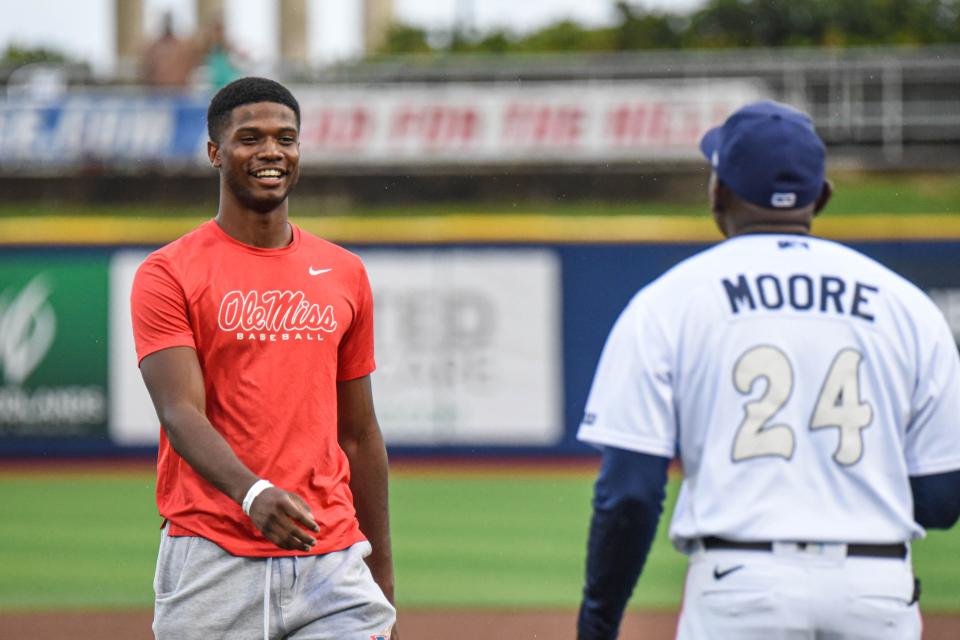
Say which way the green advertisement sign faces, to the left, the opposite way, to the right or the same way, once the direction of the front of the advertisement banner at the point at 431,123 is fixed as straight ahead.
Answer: the same way

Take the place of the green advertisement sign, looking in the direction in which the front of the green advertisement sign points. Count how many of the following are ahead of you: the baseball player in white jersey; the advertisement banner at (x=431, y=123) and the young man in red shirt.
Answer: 2

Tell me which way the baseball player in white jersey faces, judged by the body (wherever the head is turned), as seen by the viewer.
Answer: away from the camera

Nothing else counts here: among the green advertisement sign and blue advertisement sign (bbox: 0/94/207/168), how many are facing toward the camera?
2

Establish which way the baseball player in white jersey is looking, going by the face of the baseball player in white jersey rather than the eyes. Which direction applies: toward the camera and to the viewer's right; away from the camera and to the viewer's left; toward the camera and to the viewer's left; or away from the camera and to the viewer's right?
away from the camera and to the viewer's left

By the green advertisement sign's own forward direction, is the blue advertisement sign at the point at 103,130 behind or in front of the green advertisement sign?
behind

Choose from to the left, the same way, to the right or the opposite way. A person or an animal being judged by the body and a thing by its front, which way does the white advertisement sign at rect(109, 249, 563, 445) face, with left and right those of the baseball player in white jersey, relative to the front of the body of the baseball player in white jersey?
the opposite way

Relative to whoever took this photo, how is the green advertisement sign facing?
facing the viewer

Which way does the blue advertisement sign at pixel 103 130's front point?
toward the camera

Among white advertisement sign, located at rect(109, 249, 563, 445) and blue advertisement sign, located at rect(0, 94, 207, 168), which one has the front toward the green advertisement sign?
the blue advertisement sign

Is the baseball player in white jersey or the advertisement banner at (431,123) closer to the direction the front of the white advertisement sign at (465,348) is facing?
the baseball player in white jersey

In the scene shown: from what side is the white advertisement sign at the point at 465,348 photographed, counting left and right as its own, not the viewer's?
front

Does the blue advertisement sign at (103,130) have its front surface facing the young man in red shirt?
yes

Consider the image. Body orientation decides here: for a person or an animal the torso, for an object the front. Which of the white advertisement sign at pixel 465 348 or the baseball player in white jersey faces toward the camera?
the white advertisement sign
